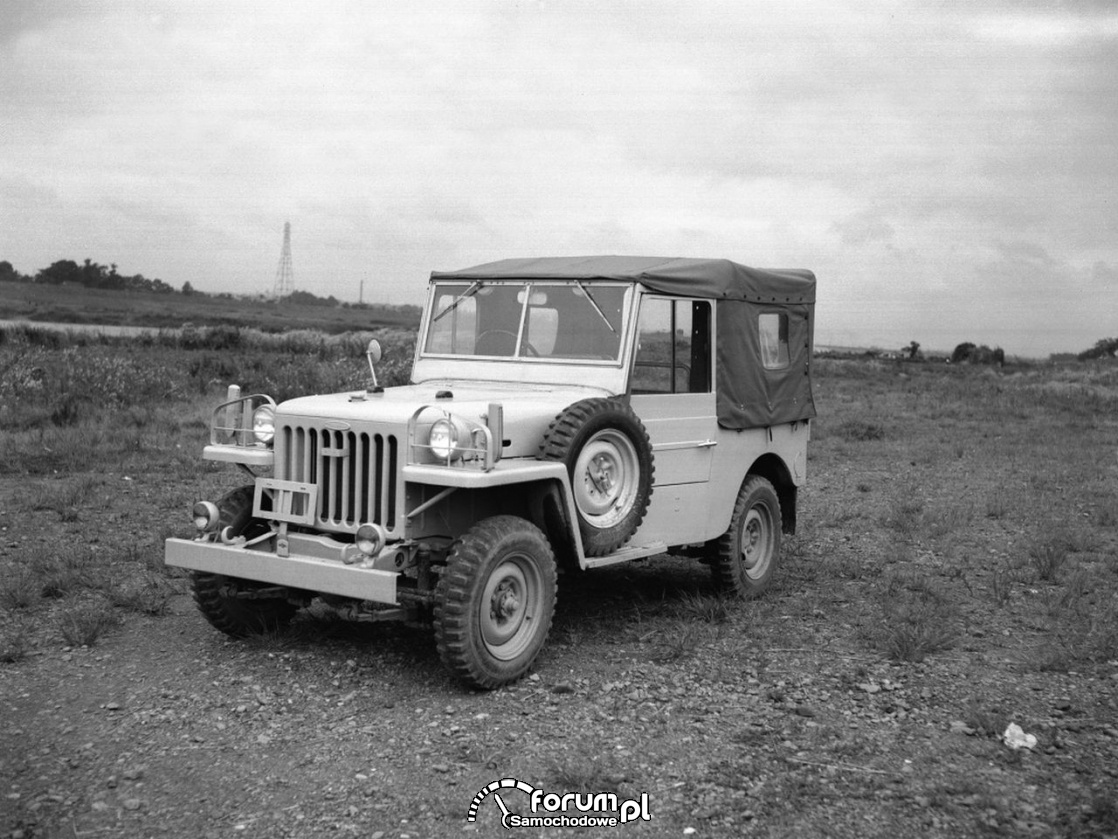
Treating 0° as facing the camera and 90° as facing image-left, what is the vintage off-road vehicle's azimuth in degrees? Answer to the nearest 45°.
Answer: approximately 45°
